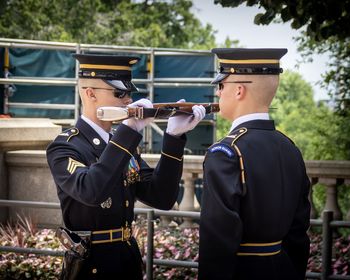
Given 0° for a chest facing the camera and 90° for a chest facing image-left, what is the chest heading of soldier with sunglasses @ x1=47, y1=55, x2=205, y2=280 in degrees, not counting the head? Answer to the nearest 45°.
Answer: approximately 315°

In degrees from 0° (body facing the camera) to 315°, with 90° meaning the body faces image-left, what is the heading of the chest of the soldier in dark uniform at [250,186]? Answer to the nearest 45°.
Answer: approximately 135°

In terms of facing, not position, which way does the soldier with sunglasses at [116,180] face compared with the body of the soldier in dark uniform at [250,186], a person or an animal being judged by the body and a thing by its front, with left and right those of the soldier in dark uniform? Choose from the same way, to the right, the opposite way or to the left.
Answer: the opposite way

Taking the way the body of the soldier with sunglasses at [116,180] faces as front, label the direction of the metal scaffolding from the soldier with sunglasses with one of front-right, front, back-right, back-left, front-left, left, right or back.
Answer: back-left

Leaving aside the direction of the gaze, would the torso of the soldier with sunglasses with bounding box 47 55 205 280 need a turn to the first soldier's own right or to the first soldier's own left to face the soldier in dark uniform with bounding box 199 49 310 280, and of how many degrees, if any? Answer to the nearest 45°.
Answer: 0° — they already face them

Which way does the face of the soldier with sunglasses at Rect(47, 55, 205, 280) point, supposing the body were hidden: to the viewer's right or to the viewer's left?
to the viewer's right

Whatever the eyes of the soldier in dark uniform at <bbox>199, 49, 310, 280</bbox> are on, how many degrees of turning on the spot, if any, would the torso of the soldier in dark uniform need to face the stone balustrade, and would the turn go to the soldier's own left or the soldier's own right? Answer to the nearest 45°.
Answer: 0° — they already face it

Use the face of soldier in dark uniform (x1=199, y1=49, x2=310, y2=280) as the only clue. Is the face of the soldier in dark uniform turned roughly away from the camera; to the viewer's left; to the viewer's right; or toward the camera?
to the viewer's left
